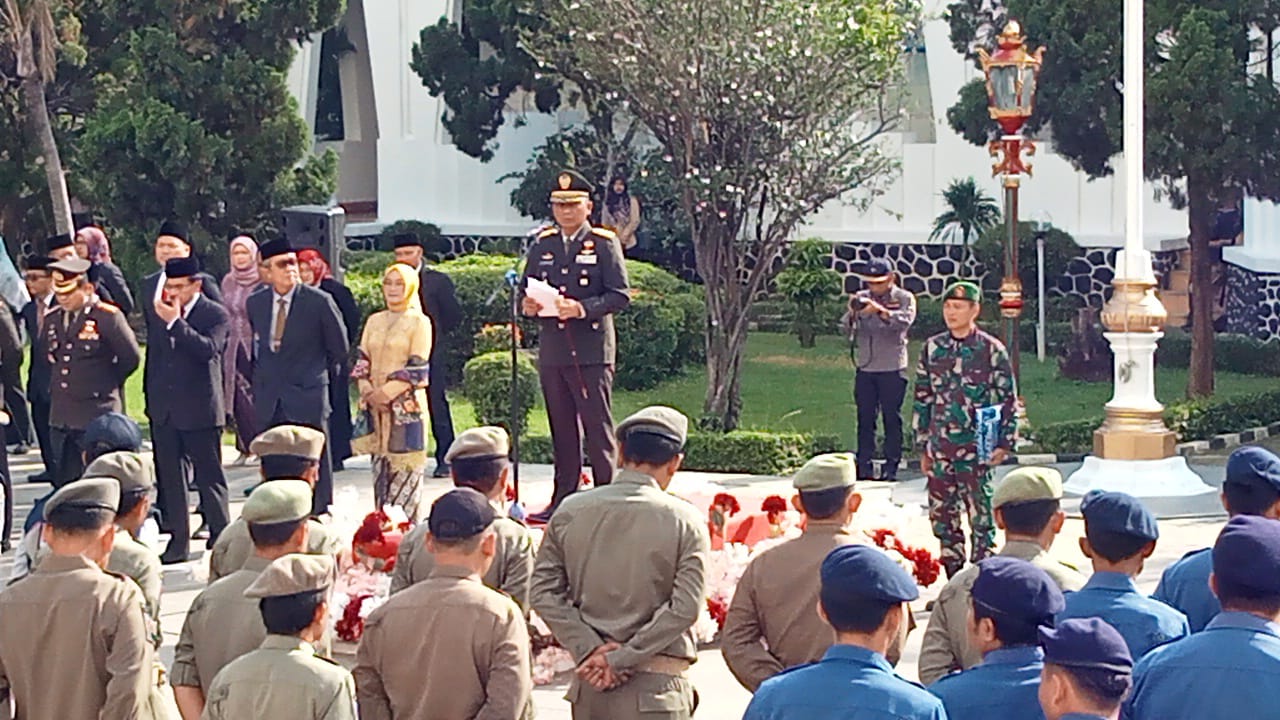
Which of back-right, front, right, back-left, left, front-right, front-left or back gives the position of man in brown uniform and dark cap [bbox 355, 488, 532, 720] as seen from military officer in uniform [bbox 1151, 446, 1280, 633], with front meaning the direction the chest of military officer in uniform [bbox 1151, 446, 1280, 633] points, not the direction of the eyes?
back-left

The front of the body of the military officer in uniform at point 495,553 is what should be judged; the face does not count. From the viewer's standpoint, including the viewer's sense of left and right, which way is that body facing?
facing away from the viewer

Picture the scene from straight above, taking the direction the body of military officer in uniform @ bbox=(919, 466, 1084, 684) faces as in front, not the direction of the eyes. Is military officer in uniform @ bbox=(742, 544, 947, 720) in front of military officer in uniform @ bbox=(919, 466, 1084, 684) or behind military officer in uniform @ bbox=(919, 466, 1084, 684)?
behind

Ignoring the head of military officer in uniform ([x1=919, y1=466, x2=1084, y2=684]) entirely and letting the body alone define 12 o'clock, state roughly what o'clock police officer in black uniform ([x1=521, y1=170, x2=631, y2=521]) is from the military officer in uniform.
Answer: The police officer in black uniform is roughly at 11 o'clock from the military officer in uniform.

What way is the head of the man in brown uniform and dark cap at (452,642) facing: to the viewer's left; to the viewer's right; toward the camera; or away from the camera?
away from the camera

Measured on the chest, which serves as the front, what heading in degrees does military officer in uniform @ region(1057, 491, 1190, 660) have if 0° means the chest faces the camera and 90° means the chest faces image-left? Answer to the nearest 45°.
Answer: approximately 180°

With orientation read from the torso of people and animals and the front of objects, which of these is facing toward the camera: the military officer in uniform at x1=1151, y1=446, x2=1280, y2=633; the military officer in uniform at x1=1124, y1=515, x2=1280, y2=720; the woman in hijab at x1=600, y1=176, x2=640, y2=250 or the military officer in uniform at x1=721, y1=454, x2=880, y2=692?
the woman in hijab

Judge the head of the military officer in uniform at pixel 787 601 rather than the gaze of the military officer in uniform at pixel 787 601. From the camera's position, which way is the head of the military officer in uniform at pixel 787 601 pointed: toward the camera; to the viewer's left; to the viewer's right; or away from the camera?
away from the camera

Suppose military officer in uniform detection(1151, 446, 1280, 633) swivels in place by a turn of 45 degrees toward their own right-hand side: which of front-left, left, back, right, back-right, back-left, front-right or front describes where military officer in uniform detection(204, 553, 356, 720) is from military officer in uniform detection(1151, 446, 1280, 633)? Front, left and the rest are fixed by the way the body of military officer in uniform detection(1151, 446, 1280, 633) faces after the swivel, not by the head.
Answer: back

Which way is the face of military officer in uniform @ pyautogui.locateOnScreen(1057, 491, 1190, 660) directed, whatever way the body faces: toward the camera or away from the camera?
away from the camera

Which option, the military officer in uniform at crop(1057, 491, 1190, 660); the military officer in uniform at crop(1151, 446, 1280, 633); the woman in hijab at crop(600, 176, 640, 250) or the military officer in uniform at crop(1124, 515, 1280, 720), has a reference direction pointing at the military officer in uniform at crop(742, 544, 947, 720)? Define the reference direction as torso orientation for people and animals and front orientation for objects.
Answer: the woman in hijab

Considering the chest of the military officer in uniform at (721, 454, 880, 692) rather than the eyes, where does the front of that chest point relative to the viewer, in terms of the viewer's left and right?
facing away from the viewer
